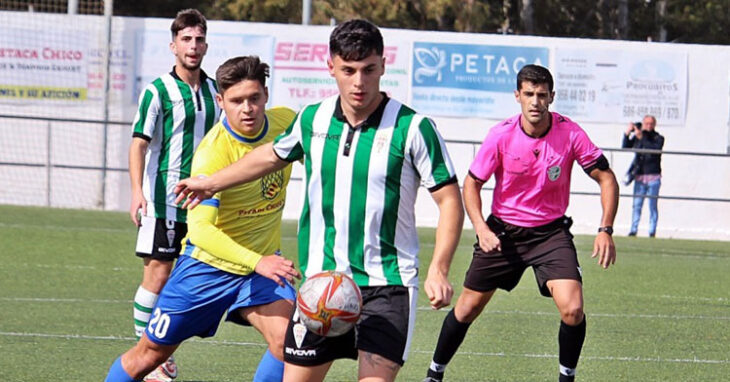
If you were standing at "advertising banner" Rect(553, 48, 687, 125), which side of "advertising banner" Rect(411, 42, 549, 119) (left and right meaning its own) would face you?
left

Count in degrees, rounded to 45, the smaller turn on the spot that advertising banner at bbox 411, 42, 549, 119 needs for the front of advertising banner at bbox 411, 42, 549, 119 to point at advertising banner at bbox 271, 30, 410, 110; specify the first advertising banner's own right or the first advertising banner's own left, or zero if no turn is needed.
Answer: approximately 90° to the first advertising banner's own right

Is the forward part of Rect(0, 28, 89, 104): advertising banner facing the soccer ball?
yes

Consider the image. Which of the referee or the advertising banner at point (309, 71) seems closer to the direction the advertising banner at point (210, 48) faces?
the referee

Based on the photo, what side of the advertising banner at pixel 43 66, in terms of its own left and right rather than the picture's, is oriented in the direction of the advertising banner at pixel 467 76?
left
